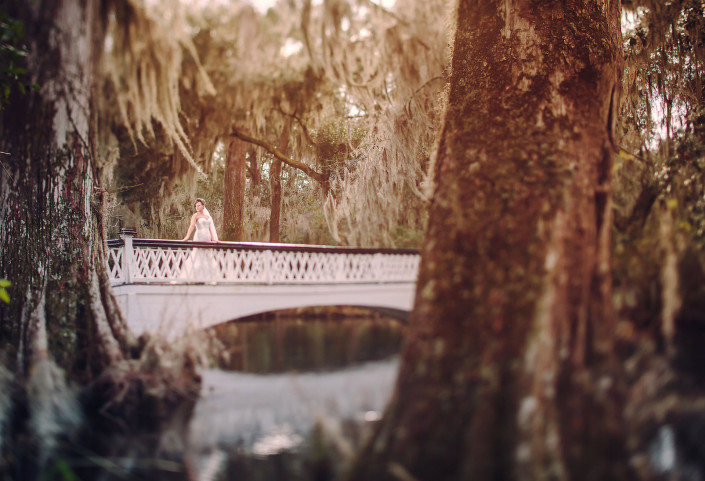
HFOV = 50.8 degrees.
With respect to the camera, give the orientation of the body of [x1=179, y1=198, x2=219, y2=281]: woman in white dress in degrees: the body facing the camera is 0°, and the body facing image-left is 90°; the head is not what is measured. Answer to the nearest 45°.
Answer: approximately 0°

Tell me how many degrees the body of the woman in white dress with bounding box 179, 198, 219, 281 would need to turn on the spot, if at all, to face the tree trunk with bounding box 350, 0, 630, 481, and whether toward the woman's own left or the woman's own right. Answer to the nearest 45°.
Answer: approximately 45° to the woman's own left

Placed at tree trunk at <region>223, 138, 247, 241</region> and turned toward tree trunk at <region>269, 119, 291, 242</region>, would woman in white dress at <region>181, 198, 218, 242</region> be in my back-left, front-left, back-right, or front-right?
back-right
